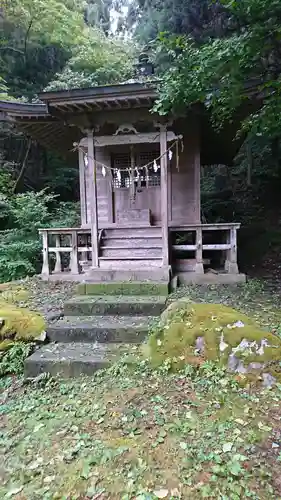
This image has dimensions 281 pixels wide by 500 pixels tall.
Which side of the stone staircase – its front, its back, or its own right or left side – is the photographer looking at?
front

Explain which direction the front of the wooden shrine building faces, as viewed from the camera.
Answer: facing the viewer

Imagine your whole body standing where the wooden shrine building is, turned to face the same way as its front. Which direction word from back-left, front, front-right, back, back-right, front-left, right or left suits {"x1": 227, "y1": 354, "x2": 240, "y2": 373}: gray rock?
front

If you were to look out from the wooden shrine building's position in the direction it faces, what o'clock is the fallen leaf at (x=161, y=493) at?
The fallen leaf is roughly at 12 o'clock from the wooden shrine building.

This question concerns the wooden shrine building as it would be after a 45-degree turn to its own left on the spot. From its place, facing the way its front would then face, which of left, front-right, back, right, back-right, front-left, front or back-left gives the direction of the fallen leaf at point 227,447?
front-right

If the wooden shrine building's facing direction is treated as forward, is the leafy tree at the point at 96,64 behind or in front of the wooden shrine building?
behind

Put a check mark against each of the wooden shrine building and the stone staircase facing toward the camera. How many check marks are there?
2

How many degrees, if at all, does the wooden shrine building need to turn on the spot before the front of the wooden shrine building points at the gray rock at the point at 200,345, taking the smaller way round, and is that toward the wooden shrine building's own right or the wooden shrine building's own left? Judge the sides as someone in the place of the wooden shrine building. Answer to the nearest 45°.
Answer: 0° — it already faces it

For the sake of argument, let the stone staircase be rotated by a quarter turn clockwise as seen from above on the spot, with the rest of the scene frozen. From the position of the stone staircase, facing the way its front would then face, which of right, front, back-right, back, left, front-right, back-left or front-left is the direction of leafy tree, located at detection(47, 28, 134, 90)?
right

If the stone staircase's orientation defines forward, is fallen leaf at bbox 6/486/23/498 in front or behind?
in front

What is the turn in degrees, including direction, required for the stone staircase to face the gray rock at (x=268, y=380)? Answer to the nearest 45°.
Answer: approximately 45° to its left

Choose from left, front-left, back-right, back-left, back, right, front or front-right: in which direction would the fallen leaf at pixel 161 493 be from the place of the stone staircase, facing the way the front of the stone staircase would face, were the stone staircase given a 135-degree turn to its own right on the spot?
back-left

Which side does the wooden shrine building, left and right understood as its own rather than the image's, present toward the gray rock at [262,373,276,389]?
front
